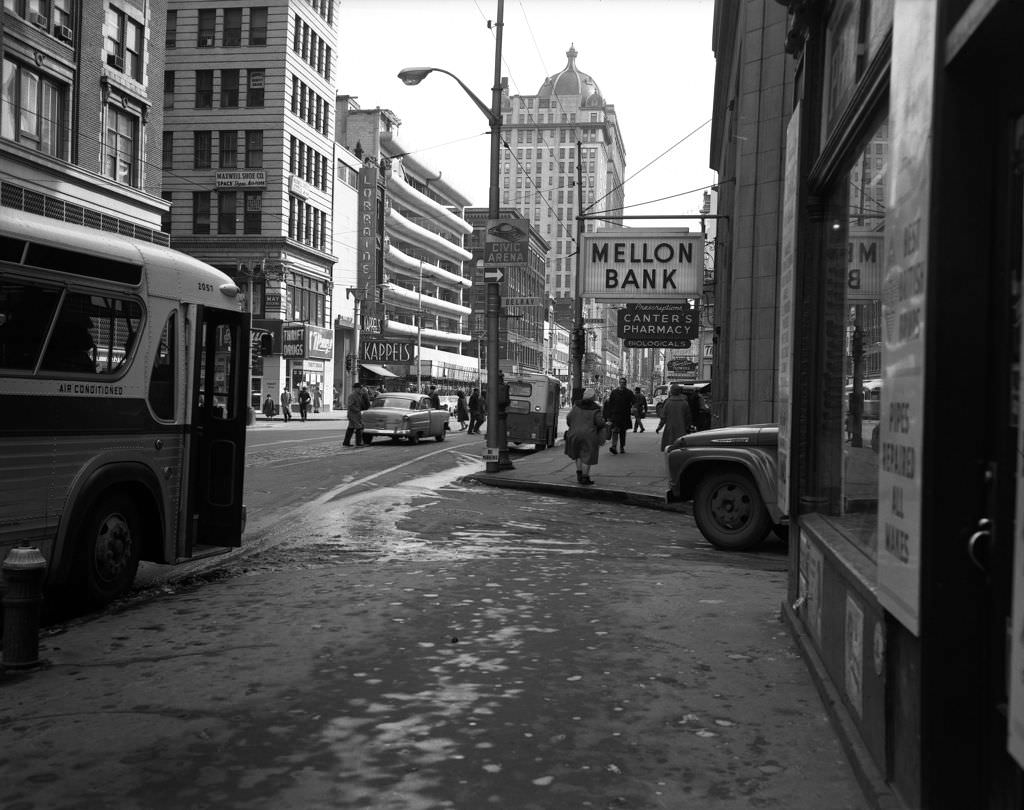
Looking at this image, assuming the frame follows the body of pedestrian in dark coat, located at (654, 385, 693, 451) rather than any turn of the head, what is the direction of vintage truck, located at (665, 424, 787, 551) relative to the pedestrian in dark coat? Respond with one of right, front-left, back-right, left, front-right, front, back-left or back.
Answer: back

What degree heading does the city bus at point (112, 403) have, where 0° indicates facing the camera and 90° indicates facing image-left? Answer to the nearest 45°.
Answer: approximately 225°

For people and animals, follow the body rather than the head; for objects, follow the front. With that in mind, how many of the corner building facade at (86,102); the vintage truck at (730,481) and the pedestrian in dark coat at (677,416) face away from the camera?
1

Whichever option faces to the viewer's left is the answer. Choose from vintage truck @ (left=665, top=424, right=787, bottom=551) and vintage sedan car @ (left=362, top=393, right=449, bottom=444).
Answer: vintage truck @ (left=665, top=424, right=787, bottom=551)

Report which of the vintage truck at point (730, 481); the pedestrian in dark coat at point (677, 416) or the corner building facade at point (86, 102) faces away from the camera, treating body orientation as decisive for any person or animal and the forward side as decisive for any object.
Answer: the pedestrian in dark coat

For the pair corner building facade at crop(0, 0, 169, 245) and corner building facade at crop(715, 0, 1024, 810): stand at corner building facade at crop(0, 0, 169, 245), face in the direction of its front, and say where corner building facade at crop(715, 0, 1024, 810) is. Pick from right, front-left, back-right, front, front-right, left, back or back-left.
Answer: front-right

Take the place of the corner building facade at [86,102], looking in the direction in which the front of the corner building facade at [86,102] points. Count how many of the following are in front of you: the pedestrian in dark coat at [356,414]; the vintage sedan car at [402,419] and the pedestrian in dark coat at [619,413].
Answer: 3

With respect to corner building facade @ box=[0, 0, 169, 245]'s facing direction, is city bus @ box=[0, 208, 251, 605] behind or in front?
in front

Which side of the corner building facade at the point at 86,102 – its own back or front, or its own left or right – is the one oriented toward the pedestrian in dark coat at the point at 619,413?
front

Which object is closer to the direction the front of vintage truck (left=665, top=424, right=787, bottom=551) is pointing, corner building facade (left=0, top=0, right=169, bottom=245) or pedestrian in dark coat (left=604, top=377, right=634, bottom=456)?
the corner building facade

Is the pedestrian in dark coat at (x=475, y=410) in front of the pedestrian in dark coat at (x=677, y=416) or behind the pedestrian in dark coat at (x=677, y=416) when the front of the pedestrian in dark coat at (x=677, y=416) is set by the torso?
in front

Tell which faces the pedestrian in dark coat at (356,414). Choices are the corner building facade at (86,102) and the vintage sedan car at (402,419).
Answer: the corner building facade

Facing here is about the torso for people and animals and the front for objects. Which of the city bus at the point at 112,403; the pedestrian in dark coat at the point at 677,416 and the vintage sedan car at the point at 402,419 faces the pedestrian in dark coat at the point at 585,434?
the city bus

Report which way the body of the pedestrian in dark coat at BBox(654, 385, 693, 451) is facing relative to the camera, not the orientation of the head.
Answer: away from the camera
